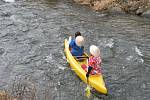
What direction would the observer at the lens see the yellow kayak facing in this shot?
facing away from the viewer and to the left of the viewer

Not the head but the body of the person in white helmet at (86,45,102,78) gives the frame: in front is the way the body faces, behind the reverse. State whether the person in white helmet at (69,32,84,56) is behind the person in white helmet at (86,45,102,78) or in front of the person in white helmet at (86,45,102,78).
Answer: in front

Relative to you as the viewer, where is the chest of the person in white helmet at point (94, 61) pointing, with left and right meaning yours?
facing away from the viewer and to the left of the viewer
